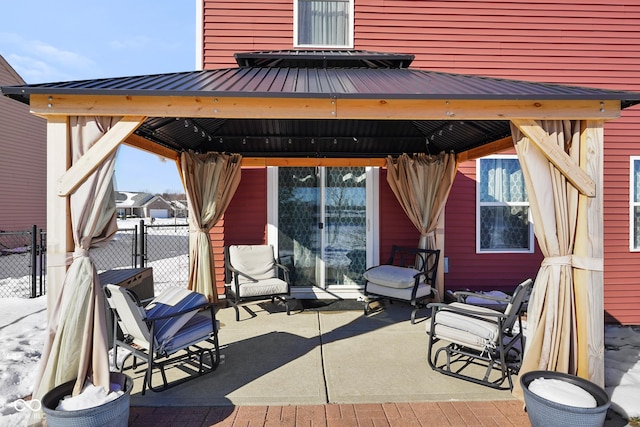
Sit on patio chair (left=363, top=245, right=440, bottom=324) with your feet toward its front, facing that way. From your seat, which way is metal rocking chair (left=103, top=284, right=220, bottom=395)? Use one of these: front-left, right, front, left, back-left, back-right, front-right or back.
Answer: front

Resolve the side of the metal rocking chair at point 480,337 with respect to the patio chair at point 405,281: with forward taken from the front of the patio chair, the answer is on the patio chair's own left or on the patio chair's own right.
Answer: on the patio chair's own left

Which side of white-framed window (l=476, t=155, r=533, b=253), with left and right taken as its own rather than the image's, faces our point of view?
front

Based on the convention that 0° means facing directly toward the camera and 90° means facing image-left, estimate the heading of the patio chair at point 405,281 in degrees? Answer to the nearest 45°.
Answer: approximately 45°

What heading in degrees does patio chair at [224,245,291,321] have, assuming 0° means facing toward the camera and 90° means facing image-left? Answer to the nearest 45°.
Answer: approximately 315°

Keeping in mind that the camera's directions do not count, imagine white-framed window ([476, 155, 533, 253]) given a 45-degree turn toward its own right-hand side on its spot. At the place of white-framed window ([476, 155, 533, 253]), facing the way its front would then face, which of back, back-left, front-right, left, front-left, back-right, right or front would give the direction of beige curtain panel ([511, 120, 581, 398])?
front-left

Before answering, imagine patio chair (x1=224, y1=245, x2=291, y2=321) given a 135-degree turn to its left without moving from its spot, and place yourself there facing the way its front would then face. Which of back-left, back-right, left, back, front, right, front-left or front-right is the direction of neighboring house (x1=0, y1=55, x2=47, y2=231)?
front-left

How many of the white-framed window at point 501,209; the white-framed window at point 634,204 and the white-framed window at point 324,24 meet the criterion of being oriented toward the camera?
3

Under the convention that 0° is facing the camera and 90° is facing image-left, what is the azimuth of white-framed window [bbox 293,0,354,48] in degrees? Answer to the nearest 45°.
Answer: approximately 0°

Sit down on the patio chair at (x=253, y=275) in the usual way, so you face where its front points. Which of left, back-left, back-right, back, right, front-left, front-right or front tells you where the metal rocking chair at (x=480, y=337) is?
front

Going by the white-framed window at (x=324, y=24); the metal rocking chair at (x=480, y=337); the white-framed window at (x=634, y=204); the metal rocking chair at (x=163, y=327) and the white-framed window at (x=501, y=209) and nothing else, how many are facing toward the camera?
3

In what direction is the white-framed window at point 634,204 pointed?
toward the camera

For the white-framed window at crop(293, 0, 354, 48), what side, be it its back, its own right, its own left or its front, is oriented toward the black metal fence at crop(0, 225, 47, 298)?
right
